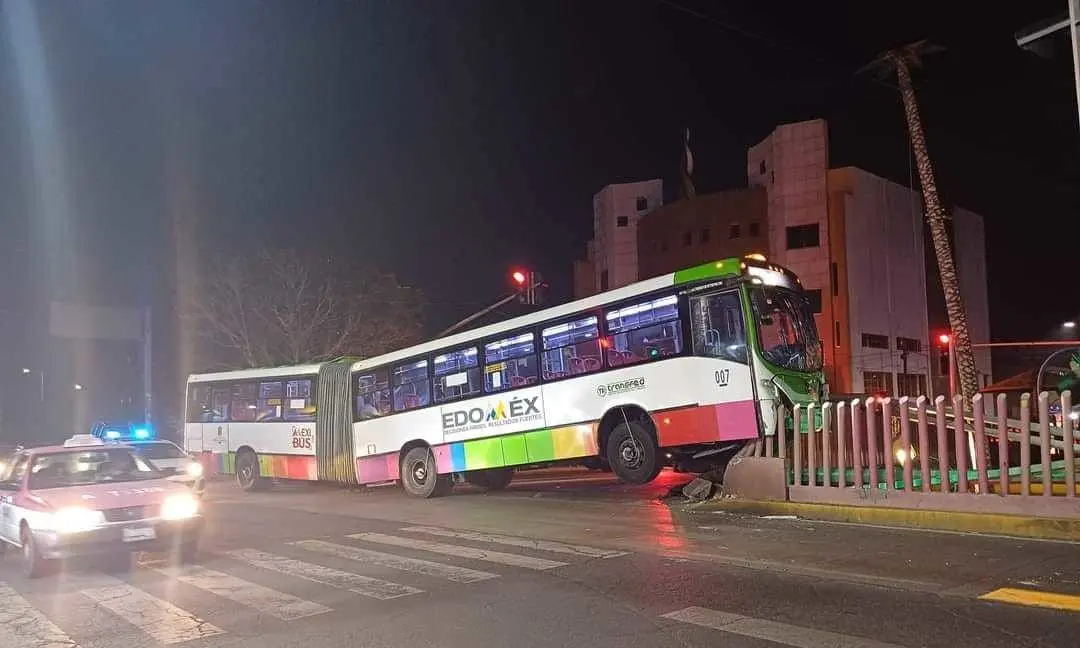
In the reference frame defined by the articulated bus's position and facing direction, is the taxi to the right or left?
on its right

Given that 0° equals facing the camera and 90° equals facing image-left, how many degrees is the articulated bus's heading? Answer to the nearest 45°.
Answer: approximately 315°

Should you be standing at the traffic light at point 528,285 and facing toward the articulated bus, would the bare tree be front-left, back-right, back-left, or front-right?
back-right

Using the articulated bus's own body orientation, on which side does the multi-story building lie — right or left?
on its left

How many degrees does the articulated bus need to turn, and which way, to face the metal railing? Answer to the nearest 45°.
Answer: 0° — it already faces it

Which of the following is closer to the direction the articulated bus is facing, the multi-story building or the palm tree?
the palm tree

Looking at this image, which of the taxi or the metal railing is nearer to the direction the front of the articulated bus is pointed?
the metal railing

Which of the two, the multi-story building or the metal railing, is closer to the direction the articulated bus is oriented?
the metal railing
